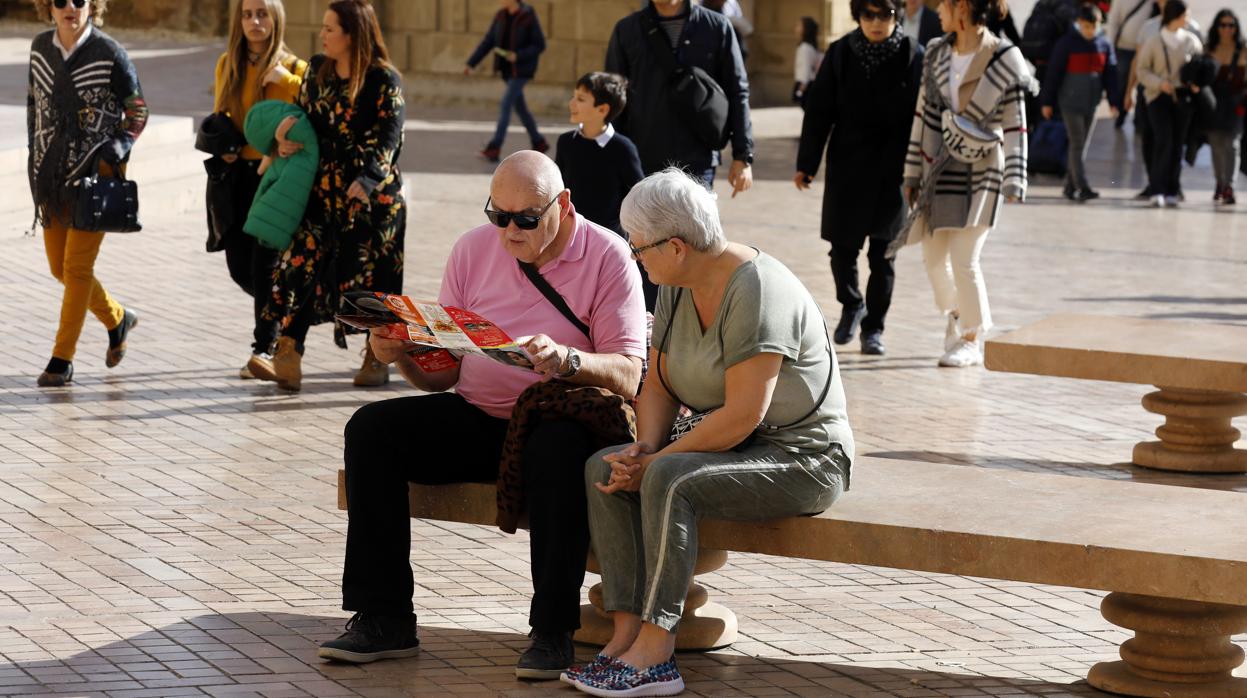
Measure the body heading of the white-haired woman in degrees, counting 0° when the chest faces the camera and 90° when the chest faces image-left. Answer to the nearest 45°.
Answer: approximately 45°

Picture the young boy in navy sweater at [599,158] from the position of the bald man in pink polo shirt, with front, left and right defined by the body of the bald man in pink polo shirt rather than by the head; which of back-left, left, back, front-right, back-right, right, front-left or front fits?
back-right

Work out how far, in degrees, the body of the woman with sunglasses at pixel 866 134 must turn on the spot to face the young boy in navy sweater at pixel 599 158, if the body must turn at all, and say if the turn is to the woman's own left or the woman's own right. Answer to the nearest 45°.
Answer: approximately 45° to the woman's own right

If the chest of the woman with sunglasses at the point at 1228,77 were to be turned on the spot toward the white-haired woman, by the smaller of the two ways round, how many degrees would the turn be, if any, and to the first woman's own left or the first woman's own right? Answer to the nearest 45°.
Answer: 0° — they already face them

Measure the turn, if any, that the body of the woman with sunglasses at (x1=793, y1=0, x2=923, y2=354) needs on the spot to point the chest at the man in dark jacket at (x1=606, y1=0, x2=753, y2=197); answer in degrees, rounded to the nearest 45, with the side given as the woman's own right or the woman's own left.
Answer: approximately 45° to the woman's own right

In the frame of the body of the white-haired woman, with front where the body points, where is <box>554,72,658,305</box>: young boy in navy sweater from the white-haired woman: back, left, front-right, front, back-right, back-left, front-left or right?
back-right

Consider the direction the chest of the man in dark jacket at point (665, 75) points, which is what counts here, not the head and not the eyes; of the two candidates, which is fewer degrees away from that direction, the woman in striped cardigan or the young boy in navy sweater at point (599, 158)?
the young boy in navy sweater

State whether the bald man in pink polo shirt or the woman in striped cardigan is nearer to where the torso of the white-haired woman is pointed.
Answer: the bald man in pink polo shirt

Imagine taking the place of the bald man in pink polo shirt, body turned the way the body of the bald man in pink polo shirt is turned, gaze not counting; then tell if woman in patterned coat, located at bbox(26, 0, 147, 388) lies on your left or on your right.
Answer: on your right

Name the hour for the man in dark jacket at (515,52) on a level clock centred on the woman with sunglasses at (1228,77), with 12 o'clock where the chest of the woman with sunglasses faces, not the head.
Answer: The man in dark jacket is roughly at 3 o'clock from the woman with sunglasses.
